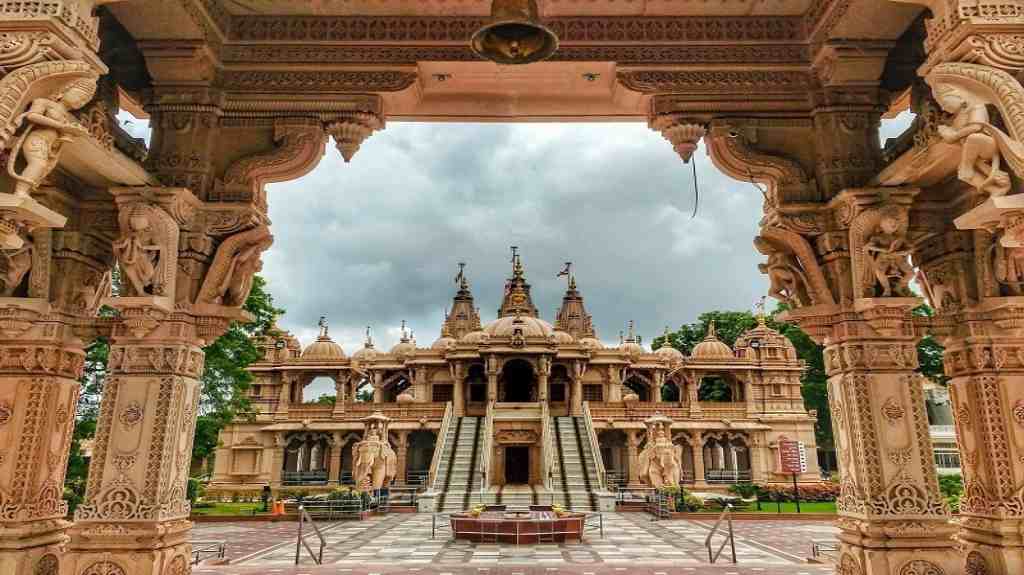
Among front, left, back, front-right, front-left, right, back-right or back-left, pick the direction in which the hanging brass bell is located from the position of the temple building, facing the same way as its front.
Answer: front

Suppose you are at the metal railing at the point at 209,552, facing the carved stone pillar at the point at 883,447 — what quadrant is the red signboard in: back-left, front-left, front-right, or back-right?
front-left

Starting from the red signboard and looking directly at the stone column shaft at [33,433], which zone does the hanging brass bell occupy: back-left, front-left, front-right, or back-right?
front-left

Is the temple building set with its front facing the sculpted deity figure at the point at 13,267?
yes

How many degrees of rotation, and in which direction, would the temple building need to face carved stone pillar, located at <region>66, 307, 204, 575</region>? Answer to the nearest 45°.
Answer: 0° — it already faces it

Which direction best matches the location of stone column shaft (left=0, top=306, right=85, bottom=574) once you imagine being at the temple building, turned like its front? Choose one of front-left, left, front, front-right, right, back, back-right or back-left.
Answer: front

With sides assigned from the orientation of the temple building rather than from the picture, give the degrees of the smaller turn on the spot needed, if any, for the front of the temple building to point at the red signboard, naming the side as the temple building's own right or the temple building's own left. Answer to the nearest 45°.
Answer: approximately 45° to the temple building's own left

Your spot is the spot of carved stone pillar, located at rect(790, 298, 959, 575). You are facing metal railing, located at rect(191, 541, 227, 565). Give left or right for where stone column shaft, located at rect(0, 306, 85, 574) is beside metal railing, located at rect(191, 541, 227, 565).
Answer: left

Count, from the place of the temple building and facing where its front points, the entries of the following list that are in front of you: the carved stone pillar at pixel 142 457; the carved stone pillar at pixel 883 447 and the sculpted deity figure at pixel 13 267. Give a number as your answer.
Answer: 3

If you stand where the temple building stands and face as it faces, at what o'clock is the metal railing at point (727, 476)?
The metal railing is roughly at 9 o'clock from the temple building.

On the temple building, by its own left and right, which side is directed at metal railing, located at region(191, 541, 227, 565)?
front

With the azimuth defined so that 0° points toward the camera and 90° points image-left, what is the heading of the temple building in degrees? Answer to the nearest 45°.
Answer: approximately 0°

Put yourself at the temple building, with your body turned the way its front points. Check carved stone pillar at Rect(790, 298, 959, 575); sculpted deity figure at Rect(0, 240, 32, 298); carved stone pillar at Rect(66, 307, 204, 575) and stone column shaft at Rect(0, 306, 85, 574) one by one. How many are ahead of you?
4
